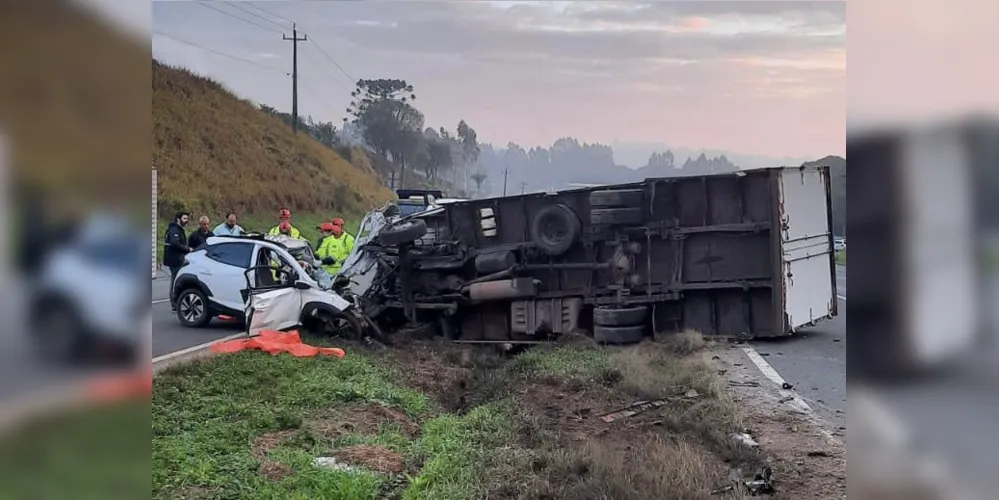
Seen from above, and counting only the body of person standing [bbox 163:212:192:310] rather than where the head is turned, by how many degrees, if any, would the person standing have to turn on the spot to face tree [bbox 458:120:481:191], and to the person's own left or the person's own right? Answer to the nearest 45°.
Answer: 0° — they already face it

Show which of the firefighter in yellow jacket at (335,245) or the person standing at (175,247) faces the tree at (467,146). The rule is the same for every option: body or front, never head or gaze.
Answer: the person standing

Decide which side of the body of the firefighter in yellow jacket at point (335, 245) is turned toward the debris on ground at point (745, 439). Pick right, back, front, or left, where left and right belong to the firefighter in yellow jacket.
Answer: left

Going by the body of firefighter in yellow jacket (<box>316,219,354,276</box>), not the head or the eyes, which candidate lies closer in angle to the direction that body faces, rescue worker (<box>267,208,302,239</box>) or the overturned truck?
the rescue worker

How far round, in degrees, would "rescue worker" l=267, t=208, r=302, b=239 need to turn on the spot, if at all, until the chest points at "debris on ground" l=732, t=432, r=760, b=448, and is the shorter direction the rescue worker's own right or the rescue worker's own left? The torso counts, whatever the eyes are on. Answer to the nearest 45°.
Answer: approximately 45° to the rescue worker's own left

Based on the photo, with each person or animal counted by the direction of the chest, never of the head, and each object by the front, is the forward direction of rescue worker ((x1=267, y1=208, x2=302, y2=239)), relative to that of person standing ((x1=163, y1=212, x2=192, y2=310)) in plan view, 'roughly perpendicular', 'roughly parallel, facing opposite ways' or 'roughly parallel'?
roughly perpendicular

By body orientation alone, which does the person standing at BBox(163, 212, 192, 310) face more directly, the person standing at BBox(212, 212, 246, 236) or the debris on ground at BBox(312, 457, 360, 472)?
the person standing

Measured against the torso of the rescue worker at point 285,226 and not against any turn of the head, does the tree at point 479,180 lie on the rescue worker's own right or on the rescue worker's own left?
on the rescue worker's own left

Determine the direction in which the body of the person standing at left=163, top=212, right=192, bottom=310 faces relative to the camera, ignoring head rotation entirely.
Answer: to the viewer's right

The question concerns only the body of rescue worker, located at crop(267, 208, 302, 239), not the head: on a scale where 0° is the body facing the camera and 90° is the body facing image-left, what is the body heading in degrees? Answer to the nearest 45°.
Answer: approximately 0°

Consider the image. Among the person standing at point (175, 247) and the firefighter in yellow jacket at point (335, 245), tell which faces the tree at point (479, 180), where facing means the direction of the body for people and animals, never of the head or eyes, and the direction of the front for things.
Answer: the person standing

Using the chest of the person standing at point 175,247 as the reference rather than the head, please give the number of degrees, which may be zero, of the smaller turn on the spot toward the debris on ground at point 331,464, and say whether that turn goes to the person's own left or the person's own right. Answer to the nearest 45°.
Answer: approximately 90° to the person's own right
